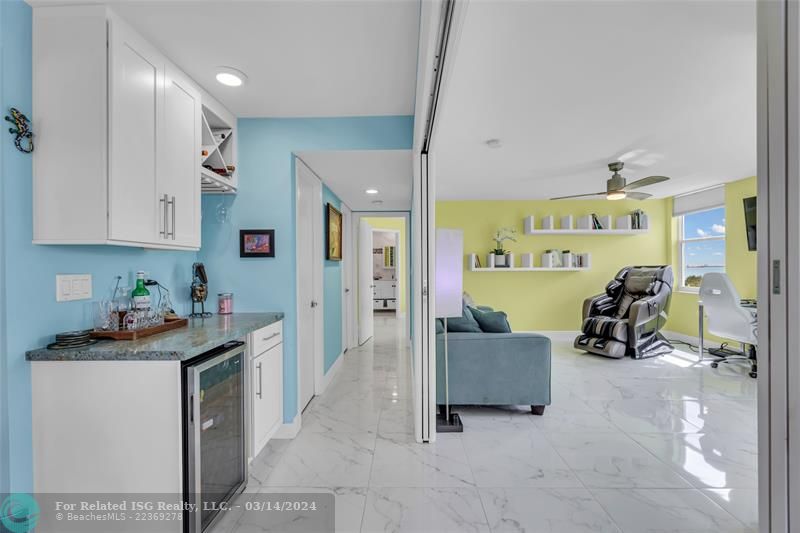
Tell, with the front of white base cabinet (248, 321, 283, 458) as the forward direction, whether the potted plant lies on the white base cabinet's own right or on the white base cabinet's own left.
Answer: on the white base cabinet's own left

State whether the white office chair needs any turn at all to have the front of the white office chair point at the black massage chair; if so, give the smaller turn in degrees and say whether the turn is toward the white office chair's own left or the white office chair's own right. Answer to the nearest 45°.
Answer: approximately 135° to the white office chair's own left

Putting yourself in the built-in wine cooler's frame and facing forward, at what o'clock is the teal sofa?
The teal sofa is roughly at 10 o'clock from the built-in wine cooler.

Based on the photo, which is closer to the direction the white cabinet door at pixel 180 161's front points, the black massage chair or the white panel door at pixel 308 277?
the black massage chair

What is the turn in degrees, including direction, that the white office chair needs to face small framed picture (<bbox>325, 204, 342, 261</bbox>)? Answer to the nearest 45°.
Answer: approximately 180°

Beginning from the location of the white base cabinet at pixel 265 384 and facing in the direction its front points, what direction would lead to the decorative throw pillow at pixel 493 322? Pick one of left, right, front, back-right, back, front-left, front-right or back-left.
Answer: front-left

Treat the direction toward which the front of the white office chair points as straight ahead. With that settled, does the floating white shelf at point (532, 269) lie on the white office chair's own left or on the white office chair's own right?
on the white office chair's own left

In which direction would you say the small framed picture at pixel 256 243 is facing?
toward the camera

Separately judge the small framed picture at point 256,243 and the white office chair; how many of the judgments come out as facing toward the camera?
1

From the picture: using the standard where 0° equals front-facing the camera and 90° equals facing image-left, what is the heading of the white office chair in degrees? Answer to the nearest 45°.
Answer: approximately 225°

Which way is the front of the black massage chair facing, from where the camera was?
facing the viewer and to the left of the viewer
